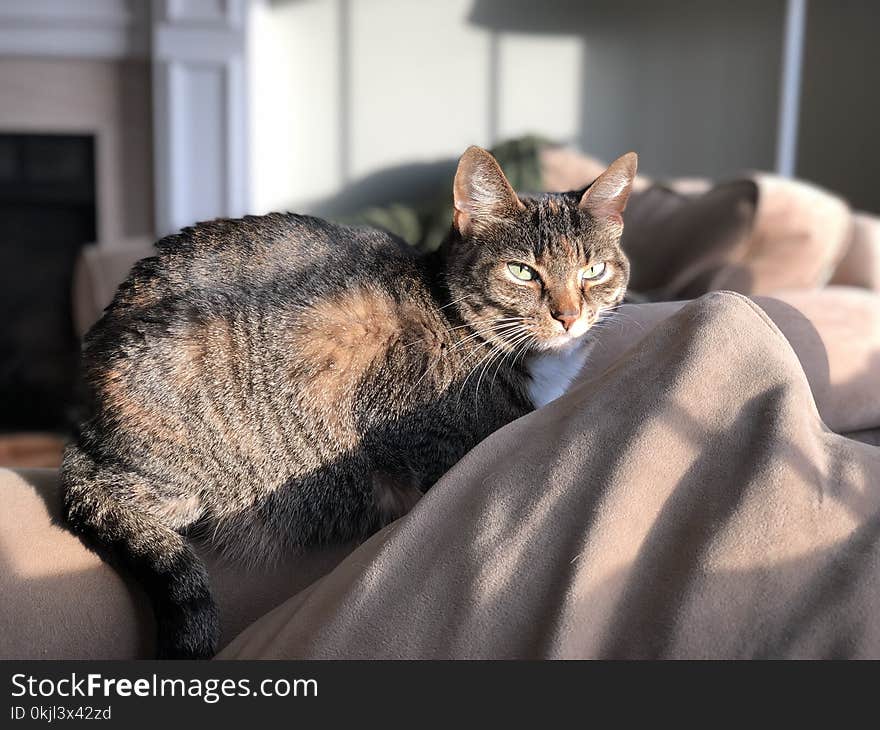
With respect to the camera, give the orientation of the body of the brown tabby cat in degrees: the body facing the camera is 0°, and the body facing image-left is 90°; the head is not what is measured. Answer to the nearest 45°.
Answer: approximately 270°

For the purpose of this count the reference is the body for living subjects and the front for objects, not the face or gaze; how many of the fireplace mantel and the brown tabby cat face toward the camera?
1

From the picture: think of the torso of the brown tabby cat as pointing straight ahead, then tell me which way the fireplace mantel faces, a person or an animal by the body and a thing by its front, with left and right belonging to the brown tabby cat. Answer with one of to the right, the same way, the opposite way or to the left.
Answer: to the right

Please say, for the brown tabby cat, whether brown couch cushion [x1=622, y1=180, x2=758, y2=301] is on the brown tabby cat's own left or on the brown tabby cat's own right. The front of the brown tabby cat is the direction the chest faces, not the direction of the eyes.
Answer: on the brown tabby cat's own left

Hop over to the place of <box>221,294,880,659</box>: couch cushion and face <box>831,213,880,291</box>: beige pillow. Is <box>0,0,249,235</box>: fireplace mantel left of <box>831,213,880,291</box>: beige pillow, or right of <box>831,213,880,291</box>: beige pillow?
left

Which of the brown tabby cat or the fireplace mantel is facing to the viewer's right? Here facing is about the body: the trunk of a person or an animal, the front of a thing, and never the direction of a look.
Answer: the brown tabby cat

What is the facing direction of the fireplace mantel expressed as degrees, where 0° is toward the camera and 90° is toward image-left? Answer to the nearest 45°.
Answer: approximately 0°
